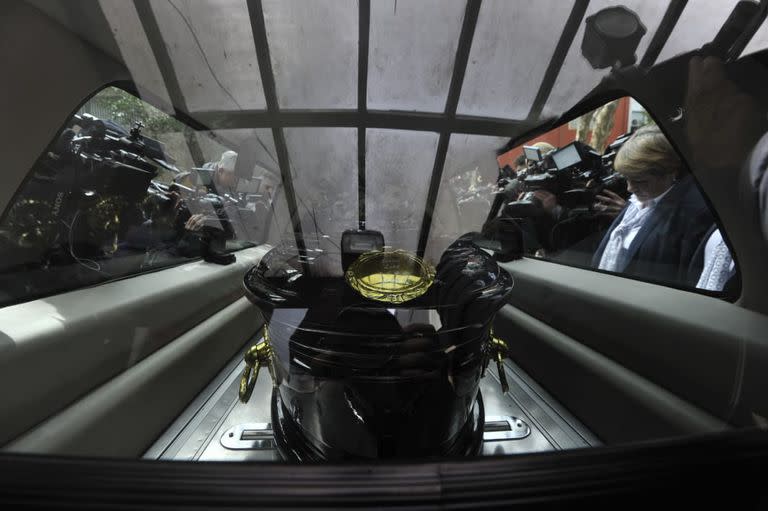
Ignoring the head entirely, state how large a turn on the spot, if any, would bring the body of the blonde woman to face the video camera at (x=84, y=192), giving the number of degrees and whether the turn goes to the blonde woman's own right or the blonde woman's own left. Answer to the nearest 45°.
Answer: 0° — they already face it

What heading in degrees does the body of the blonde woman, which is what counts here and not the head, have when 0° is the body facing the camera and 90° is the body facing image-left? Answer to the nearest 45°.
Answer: approximately 45°
